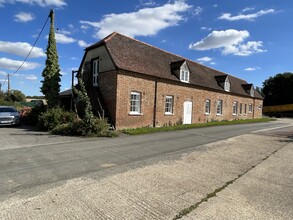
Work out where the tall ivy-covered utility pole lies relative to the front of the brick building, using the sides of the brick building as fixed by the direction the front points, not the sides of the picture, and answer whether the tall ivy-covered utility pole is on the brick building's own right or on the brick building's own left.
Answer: on the brick building's own right

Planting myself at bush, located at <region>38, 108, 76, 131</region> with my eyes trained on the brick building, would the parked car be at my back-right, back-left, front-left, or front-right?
back-left

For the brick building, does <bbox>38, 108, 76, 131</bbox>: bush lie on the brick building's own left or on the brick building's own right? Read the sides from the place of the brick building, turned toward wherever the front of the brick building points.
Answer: on the brick building's own right

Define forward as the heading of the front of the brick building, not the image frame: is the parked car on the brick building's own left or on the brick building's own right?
on the brick building's own right

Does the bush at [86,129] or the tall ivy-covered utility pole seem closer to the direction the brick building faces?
the bush

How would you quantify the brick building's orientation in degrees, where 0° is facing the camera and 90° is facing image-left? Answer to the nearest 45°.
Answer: approximately 315°
